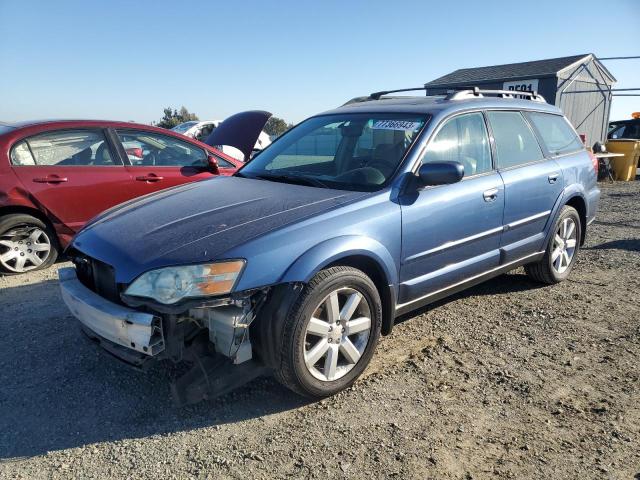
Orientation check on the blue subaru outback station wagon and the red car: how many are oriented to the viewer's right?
1

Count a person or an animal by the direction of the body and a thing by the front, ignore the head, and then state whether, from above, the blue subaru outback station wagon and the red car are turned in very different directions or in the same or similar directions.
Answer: very different directions

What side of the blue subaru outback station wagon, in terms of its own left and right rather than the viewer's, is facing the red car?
right

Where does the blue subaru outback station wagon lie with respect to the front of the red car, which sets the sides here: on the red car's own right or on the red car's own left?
on the red car's own right

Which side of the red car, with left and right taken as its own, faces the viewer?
right

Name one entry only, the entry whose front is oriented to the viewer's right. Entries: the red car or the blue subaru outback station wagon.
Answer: the red car
